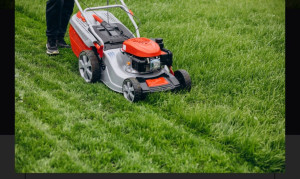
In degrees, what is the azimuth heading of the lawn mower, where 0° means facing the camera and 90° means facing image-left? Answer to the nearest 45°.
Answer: approximately 315°
